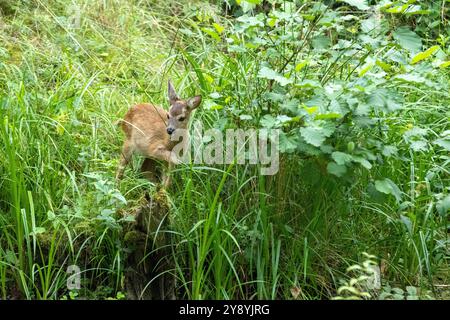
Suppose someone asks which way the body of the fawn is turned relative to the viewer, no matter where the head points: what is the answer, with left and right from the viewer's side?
facing to the right of the viewer

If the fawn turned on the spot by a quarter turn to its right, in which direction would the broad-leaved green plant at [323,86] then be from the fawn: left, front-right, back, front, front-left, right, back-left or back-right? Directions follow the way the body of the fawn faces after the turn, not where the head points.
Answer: back-left
